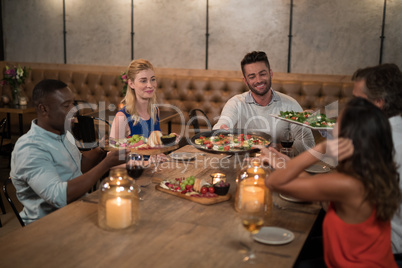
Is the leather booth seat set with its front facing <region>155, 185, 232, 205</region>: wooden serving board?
yes

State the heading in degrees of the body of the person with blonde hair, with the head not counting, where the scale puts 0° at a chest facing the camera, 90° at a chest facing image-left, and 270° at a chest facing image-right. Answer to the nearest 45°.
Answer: approximately 315°

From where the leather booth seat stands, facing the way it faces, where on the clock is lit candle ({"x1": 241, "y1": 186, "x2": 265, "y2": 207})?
The lit candle is roughly at 12 o'clock from the leather booth seat.

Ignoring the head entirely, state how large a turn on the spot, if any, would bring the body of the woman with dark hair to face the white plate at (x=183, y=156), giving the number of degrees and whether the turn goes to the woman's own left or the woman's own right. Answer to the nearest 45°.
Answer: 0° — they already face it

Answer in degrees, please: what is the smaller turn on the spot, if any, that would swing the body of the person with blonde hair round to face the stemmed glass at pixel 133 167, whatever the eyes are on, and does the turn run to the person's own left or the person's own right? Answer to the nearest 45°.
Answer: approximately 45° to the person's own right

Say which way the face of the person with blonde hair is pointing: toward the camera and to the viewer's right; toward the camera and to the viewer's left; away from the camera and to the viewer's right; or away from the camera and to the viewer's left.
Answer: toward the camera and to the viewer's right

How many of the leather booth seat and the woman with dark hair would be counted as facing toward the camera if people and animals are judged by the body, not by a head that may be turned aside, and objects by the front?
1

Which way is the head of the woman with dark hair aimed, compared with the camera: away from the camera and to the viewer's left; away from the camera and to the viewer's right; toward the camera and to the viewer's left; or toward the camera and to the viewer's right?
away from the camera and to the viewer's left

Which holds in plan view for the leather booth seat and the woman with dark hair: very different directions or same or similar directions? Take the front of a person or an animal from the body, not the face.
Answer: very different directions

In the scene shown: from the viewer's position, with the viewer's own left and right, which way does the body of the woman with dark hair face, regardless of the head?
facing away from the viewer and to the left of the viewer

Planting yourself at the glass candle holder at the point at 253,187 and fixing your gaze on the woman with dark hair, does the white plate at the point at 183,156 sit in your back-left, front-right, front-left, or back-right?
back-left

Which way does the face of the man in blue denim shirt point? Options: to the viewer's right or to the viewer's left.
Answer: to the viewer's right
